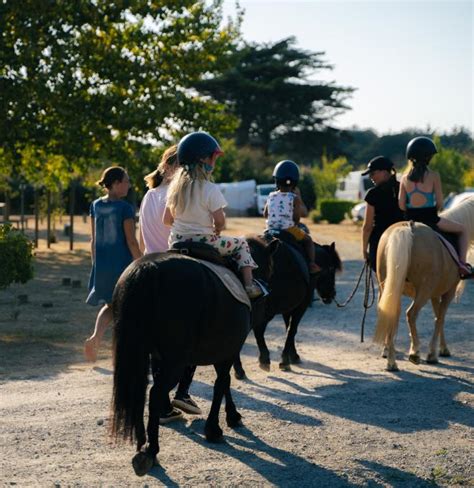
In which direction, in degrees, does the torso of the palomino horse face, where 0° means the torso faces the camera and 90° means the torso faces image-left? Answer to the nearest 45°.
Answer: approximately 225°

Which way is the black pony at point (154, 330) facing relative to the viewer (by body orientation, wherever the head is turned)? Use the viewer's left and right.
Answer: facing away from the viewer and to the right of the viewer

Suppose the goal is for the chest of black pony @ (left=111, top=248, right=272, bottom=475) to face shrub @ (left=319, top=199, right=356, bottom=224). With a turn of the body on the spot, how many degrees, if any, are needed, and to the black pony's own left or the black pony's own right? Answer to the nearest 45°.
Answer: approximately 45° to the black pony's own left

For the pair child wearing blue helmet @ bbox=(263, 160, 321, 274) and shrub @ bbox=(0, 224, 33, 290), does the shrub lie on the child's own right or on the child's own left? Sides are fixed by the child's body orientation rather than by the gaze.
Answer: on the child's own left

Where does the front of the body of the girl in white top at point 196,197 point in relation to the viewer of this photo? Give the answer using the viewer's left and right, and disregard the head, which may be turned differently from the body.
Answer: facing away from the viewer and to the right of the viewer

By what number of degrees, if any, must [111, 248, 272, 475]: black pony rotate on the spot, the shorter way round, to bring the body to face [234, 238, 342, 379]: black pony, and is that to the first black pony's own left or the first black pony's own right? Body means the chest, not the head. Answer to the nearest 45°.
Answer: approximately 45° to the first black pony's own left

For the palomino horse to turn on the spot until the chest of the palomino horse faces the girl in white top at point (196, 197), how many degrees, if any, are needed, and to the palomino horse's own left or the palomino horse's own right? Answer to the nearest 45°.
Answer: approximately 180°

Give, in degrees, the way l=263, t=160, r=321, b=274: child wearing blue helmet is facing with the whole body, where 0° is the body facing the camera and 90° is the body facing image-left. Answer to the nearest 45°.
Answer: approximately 225°
